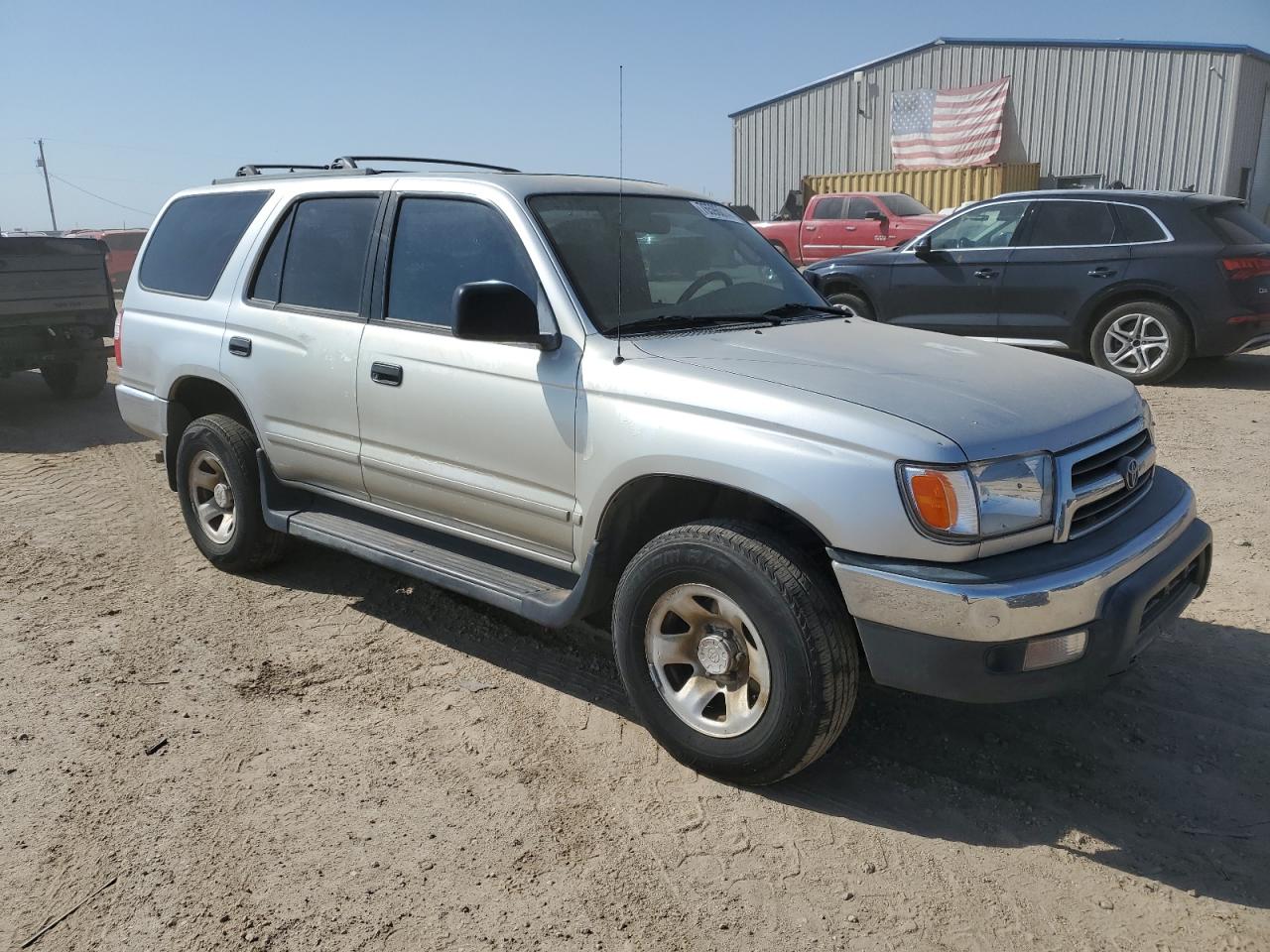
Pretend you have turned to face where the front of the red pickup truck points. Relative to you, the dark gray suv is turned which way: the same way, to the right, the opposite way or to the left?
the opposite way

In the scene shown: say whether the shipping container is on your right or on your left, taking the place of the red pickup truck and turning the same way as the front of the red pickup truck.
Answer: on your left

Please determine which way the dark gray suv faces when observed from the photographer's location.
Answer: facing away from the viewer and to the left of the viewer

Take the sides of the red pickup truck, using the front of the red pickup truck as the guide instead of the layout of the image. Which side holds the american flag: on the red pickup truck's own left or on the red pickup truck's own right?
on the red pickup truck's own left

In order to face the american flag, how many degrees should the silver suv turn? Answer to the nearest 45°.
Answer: approximately 135° to its left

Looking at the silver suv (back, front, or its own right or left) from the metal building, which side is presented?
left

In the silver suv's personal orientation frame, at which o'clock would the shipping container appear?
The shipping container is roughly at 8 o'clock from the silver suv.

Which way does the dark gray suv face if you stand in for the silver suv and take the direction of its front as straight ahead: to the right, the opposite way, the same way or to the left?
the opposite way

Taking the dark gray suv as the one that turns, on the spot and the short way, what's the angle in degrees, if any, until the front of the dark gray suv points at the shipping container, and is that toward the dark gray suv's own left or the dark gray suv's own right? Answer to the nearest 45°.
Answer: approximately 45° to the dark gray suv's own right

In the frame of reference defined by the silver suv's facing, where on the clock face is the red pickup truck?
The red pickup truck is roughly at 8 o'clock from the silver suv.
